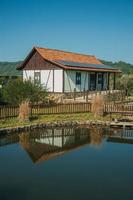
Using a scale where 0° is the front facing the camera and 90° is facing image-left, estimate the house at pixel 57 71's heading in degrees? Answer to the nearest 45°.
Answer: approximately 315°

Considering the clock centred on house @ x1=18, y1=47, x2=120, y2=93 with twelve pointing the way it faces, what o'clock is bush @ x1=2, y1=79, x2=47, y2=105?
The bush is roughly at 2 o'clock from the house.

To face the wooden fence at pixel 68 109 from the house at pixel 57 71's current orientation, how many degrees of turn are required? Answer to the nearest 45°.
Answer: approximately 45° to its right
